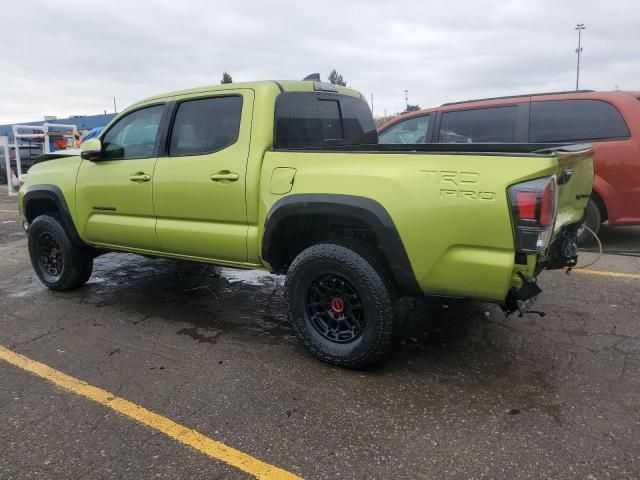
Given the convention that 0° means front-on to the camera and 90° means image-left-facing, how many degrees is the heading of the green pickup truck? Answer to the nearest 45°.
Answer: approximately 135°

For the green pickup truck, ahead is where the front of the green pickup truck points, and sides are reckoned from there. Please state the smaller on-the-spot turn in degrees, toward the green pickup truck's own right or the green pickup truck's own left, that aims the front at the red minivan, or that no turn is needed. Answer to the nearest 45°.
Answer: approximately 90° to the green pickup truck's own right

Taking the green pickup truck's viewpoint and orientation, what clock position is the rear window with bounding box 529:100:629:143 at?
The rear window is roughly at 3 o'clock from the green pickup truck.
